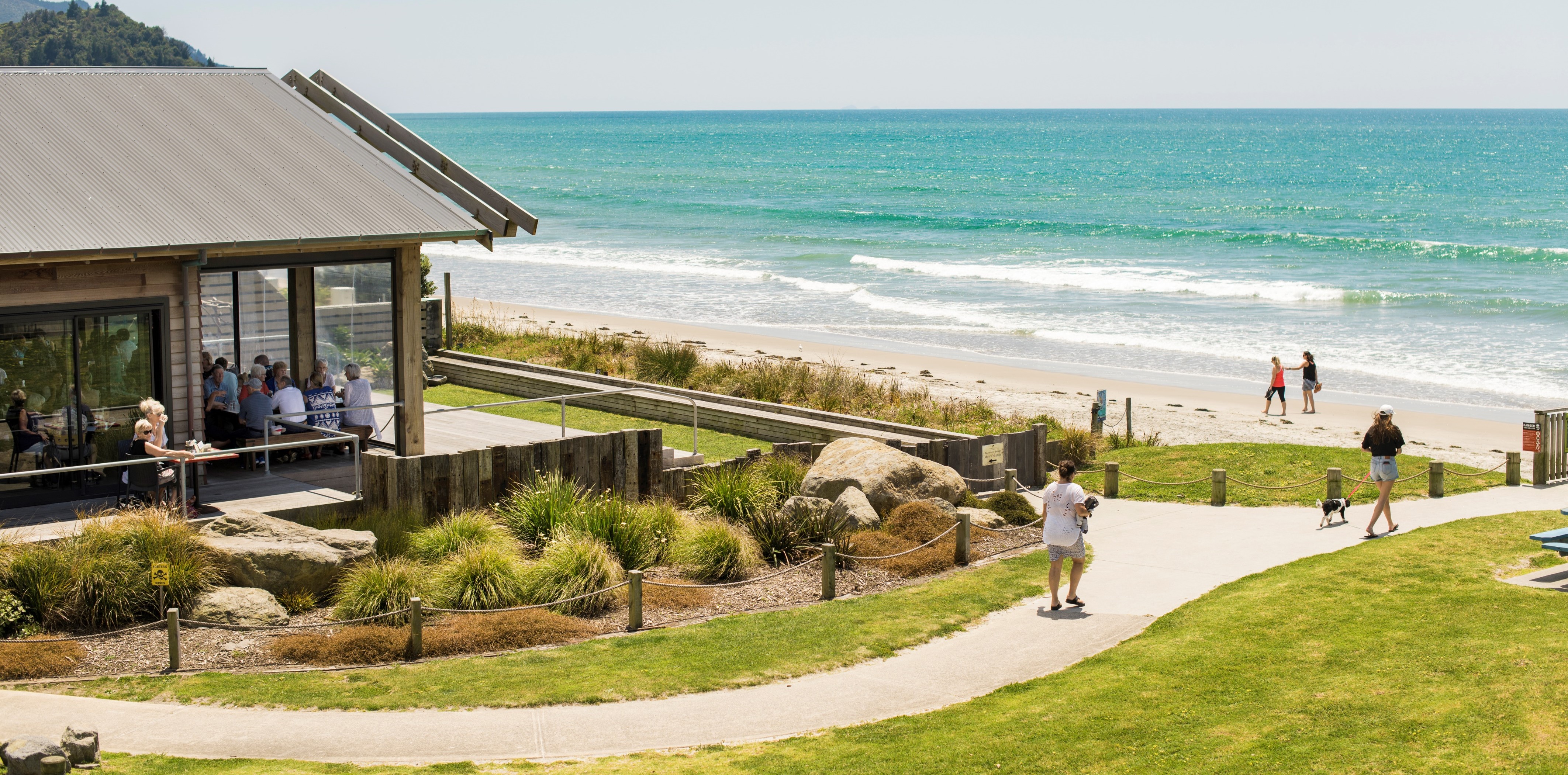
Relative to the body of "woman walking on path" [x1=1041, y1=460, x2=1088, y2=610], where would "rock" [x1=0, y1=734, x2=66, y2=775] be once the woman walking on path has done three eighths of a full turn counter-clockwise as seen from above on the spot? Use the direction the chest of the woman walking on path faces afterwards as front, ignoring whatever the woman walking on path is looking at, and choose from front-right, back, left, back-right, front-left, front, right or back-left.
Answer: front-left

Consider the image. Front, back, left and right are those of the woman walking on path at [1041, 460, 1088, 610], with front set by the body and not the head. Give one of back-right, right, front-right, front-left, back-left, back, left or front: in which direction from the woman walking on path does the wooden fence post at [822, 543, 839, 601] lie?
back-left

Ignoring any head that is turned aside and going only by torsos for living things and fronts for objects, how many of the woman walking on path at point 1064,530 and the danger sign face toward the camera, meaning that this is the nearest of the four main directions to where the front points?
1

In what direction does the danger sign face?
toward the camera

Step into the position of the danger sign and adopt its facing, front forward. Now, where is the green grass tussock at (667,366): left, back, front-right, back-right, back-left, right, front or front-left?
right

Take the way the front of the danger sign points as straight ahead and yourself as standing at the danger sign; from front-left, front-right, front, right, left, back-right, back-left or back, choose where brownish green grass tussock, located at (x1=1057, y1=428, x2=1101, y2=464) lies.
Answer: right

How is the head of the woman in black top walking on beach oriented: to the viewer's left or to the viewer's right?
to the viewer's left

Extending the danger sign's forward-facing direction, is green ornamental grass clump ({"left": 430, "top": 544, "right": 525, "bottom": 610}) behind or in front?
in front

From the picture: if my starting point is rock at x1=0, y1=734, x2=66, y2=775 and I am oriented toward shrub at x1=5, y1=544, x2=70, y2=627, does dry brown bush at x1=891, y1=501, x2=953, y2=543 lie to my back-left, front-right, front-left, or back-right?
front-right

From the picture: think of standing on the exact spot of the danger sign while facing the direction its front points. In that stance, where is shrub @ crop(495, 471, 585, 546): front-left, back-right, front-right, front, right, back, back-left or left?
front-right

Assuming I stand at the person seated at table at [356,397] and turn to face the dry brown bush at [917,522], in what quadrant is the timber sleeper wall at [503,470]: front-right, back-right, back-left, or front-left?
front-right

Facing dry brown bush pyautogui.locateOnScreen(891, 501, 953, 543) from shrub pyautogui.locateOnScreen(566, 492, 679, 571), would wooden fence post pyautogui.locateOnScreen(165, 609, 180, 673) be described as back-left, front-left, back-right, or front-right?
back-right
